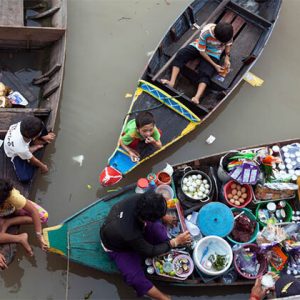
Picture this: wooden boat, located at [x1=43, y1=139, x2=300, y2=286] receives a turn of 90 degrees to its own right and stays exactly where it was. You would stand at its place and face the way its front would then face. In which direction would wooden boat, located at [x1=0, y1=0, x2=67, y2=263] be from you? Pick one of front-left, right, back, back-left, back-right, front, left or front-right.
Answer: front-left

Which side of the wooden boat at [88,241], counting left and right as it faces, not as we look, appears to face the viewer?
left

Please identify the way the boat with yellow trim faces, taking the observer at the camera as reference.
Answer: facing the viewer and to the left of the viewer

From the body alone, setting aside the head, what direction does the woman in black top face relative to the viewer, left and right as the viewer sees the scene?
facing to the right of the viewer

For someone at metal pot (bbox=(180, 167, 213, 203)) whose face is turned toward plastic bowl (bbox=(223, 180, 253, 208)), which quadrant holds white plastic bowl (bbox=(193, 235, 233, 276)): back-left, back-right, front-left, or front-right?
front-right

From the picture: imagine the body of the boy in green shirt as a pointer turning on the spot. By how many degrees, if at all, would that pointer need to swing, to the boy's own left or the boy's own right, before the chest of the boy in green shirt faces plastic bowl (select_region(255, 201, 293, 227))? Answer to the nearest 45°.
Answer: approximately 45° to the boy's own left

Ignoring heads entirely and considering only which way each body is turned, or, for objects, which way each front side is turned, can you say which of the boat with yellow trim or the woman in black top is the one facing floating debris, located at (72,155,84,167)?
the boat with yellow trim

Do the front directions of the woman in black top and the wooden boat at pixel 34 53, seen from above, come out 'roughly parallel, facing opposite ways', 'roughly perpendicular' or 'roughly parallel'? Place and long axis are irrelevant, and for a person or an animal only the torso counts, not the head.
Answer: roughly perpendicular

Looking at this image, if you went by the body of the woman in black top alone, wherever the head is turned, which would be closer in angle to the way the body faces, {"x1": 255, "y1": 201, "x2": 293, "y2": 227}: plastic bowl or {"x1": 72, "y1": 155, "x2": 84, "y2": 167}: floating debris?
the plastic bowl

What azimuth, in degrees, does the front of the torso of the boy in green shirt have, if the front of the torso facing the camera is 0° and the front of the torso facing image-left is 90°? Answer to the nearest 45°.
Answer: approximately 315°

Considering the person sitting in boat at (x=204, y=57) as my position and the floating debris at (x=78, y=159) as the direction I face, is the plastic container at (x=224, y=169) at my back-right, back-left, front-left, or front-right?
front-left

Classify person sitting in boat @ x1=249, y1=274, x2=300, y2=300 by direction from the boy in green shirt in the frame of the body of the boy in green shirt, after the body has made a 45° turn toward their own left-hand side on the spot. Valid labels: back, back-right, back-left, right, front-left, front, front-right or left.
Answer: front-right

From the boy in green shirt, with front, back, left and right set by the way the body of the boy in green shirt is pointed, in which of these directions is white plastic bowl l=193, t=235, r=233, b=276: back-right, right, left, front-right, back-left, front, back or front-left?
front

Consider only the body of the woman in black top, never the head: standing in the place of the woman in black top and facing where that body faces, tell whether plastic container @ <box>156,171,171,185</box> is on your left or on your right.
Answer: on your left

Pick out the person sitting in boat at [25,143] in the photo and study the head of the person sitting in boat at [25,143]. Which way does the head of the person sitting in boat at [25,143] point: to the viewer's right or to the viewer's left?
to the viewer's right

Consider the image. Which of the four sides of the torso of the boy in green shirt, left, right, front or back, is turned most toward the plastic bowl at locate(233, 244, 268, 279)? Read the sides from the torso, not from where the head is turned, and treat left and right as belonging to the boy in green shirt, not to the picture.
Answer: front
